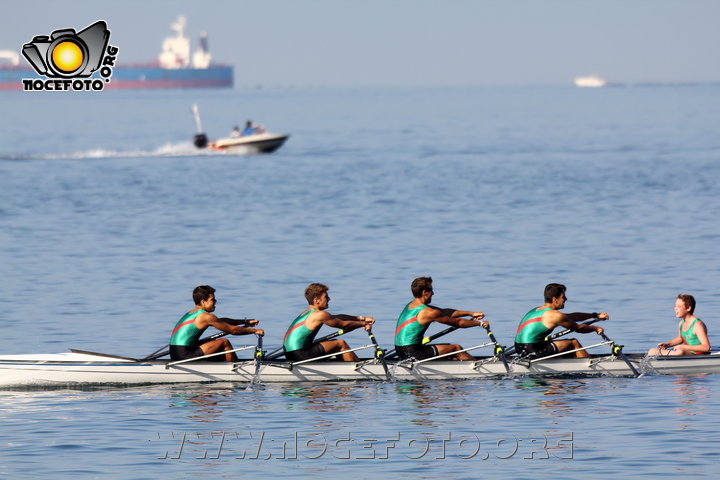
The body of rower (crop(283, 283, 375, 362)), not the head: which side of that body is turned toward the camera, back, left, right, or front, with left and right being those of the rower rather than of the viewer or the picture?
right

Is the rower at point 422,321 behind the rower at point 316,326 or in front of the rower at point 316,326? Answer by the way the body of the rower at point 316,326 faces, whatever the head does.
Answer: in front

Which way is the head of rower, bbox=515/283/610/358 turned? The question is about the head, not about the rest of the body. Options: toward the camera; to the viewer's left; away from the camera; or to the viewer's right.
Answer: to the viewer's right

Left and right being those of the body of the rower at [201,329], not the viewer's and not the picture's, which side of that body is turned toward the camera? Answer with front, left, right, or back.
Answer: right

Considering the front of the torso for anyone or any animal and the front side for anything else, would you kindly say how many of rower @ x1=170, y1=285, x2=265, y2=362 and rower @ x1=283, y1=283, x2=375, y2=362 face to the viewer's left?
0

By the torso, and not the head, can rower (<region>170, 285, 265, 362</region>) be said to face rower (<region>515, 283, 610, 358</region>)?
yes

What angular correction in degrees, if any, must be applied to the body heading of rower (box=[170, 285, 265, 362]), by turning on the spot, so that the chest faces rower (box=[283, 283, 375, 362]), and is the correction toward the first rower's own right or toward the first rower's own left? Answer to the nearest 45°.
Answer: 0° — they already face them

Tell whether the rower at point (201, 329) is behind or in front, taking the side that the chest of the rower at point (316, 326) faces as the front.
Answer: behind

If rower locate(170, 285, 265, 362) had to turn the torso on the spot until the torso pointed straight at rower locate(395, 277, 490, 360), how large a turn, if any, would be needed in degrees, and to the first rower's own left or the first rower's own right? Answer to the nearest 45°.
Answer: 0° — they already face them

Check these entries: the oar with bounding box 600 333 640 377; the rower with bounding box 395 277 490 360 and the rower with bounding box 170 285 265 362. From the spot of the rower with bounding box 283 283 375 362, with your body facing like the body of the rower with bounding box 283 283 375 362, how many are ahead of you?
2

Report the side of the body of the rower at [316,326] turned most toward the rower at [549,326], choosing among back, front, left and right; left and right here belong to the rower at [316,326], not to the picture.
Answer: front

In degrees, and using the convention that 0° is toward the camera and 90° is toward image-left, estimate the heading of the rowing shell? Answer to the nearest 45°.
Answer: approximately 90°

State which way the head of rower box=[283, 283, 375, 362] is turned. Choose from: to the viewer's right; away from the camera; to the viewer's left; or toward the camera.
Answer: to the viewer's right

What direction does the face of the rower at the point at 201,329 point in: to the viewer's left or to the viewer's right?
to the viewer's right
